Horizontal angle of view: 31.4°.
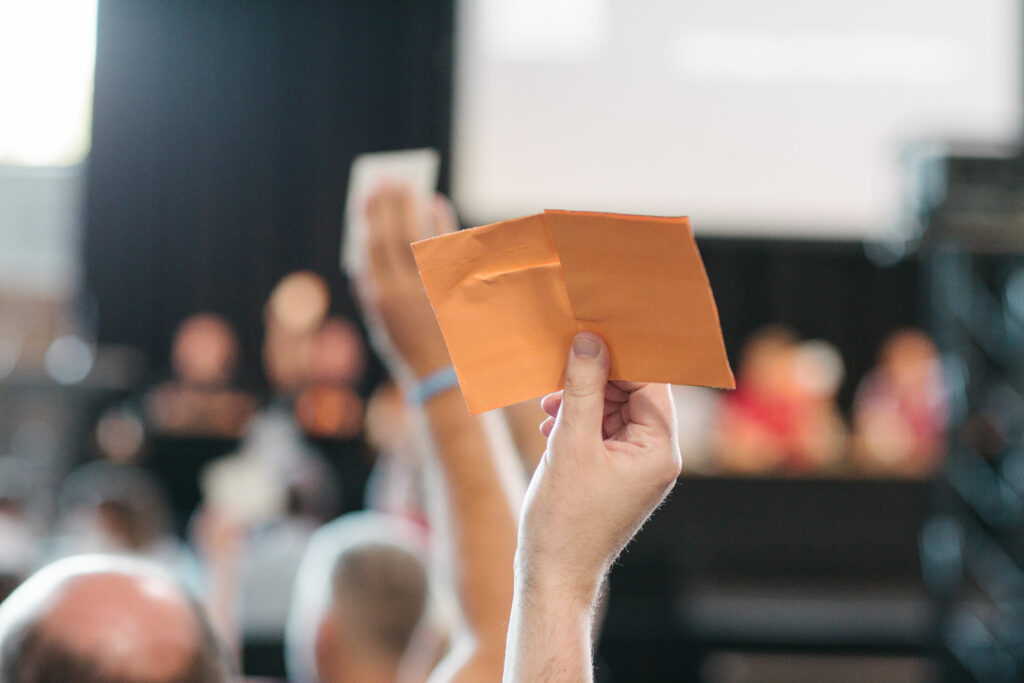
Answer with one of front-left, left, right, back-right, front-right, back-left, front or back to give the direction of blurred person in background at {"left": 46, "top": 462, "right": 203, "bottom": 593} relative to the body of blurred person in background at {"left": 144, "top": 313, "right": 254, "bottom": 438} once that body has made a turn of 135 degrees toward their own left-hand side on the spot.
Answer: back-right

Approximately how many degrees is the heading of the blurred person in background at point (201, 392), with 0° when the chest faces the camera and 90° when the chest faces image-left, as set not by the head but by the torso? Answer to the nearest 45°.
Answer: approximately 0°

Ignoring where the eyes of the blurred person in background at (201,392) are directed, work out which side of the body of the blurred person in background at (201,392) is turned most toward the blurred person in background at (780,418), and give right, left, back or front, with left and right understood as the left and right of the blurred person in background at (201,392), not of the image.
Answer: left

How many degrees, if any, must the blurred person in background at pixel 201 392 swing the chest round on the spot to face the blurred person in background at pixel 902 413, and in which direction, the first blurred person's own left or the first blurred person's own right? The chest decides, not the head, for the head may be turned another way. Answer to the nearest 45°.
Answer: approximately 90° to the first blurred person's own left

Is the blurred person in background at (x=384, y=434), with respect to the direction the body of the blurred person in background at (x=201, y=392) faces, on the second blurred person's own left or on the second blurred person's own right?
on the second blurred person's own left
